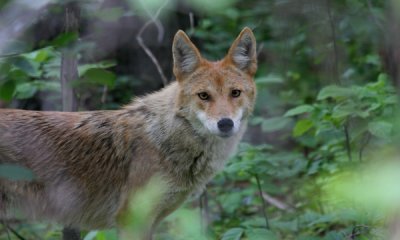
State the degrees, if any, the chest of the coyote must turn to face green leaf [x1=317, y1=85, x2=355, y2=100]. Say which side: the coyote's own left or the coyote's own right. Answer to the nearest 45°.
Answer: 0° — it already faces it

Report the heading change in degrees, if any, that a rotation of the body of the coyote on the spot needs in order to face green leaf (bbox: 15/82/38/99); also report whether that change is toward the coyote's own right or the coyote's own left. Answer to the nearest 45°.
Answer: approximately 135° to the coyote's own left

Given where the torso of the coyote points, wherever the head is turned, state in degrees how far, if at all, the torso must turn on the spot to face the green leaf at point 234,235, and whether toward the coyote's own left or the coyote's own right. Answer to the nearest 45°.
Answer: approximately 45° to the coyote's own right

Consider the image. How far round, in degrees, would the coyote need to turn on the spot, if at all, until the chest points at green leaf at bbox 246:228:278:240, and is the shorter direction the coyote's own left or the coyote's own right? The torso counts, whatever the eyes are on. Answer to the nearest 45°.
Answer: approximately 45° to the coyote's own right

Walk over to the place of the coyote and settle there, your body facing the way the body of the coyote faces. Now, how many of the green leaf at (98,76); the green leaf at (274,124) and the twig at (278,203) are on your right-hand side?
0

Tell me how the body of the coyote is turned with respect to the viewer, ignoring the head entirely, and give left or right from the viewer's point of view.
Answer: facing to the right of the viewer

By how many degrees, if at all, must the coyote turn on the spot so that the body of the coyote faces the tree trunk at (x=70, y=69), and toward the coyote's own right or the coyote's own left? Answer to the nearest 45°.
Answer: approximately 135° to the coyote's own left

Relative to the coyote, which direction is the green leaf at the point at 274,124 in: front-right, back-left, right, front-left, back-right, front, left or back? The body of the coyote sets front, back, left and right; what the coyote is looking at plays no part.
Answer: front-left

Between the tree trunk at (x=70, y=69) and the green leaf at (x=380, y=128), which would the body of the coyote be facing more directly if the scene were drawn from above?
the green leaf

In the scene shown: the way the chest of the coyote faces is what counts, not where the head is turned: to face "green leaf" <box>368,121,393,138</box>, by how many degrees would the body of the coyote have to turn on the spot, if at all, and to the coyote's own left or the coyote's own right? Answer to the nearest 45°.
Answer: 0° — it already faces it
